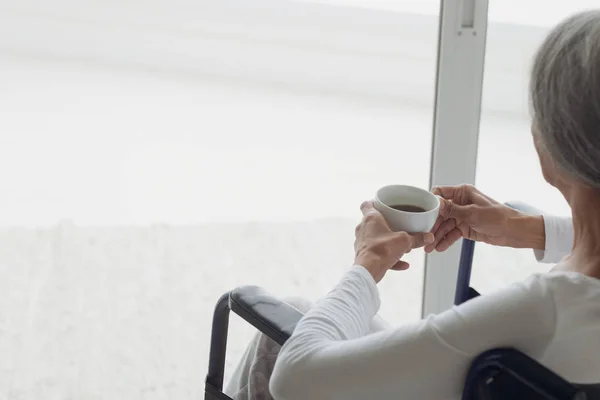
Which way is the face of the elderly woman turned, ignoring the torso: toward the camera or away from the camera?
away from the camera

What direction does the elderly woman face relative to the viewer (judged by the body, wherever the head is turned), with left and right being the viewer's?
facing away from the viewer and to the left of the viewer
